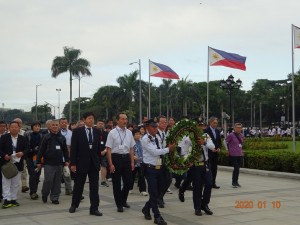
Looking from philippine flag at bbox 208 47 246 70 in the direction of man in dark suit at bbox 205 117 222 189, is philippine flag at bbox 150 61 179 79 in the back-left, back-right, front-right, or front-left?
back-right

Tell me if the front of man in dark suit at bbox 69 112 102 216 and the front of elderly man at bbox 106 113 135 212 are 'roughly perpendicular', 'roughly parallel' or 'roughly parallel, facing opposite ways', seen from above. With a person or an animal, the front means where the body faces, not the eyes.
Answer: roughly parallel

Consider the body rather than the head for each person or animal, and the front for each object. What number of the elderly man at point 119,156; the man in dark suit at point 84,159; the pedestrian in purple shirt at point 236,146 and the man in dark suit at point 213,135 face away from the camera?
0

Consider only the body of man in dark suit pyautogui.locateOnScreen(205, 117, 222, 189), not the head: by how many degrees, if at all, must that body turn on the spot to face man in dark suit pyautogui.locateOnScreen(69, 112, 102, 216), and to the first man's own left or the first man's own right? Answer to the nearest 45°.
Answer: approximately 90° to the first man's own right

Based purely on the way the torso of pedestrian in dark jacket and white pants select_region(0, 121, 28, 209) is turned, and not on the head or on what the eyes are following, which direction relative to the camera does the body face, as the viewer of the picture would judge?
toward the camera

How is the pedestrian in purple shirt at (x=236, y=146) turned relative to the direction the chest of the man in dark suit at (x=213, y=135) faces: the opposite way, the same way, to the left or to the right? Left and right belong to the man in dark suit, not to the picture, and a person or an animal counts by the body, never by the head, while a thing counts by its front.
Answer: the same way

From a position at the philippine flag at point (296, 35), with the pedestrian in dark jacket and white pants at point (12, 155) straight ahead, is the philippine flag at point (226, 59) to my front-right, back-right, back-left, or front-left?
back-right

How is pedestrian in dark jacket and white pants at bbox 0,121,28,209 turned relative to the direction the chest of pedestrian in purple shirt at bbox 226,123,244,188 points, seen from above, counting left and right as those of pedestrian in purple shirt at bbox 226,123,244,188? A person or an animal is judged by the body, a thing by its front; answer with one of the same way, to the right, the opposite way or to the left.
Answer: the same way

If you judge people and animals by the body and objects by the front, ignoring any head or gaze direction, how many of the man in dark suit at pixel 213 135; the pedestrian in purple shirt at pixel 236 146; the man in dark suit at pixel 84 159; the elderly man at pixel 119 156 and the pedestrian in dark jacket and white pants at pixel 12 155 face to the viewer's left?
0

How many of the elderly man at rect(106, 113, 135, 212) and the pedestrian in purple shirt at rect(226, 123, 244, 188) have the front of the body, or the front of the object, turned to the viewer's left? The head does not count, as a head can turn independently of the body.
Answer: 0

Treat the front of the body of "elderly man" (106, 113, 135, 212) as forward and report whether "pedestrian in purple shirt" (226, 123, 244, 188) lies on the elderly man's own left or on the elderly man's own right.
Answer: on the elderly man's own left

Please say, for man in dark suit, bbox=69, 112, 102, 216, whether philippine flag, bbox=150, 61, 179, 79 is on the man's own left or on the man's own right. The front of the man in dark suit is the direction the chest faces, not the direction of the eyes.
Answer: on the man's own left

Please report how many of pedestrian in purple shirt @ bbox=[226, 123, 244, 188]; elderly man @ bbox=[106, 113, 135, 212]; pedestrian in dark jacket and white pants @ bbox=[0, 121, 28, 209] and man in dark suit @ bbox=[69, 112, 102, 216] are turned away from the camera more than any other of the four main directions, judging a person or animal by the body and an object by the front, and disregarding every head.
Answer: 0

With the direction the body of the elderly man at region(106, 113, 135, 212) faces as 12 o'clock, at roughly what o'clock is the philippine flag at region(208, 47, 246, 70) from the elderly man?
The philippine flag is roughly at 8 o'clock from the elderly man.

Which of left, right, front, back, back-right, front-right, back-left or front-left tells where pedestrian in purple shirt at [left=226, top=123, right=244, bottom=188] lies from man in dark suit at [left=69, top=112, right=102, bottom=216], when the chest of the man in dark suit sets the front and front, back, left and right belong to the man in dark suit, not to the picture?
left

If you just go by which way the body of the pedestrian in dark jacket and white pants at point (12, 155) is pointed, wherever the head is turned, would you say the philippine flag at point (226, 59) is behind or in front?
behind
